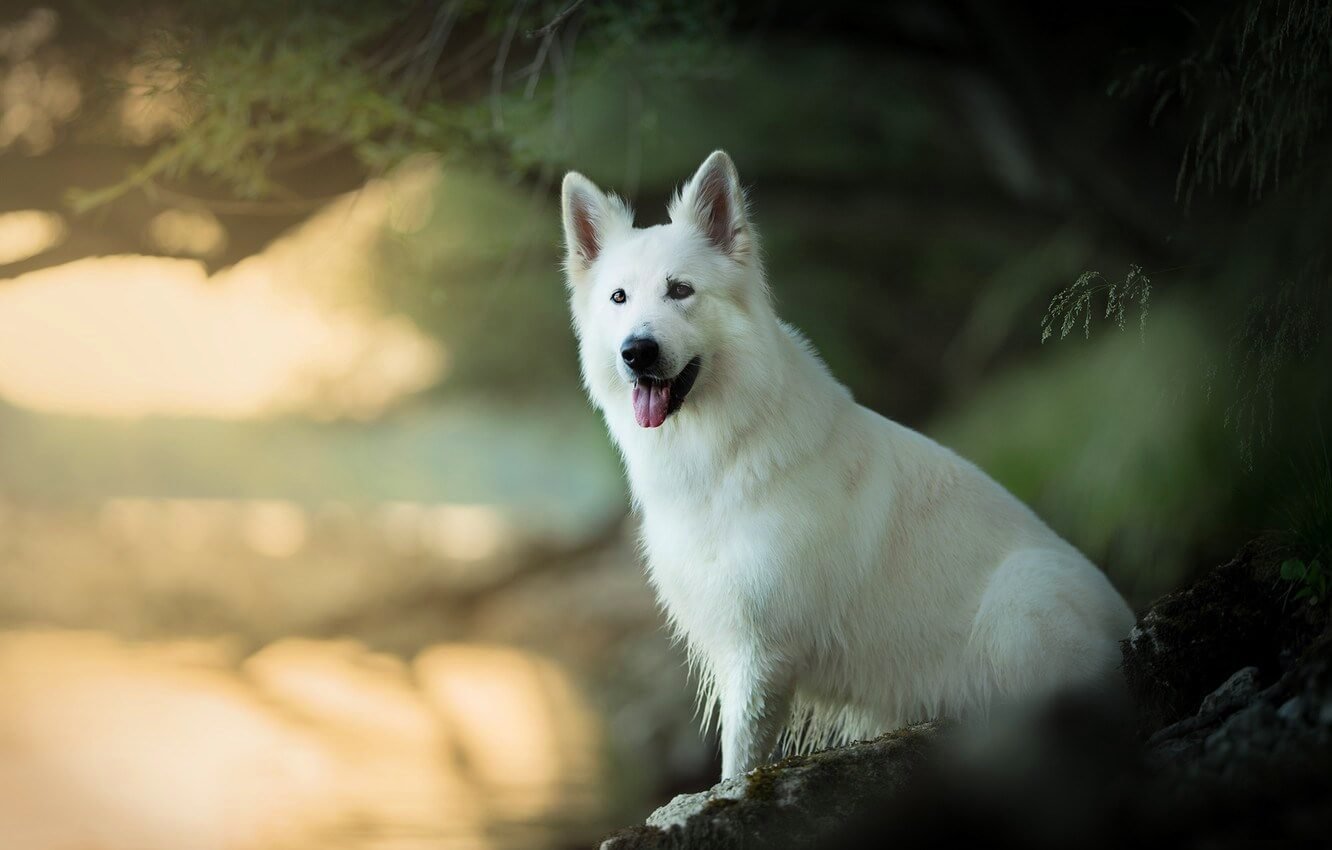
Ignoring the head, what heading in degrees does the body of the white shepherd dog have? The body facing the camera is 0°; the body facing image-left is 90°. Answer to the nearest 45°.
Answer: approximately 45°

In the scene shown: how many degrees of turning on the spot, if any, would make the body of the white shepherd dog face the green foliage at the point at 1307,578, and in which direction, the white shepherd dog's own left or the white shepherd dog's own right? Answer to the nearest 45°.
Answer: approximately 135° to the white shepherd dog's own left
